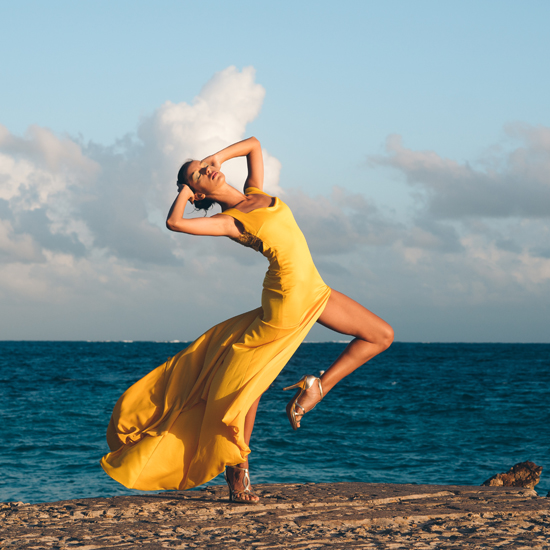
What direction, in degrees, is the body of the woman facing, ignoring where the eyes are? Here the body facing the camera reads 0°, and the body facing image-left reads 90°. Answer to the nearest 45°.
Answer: approximately 315°
